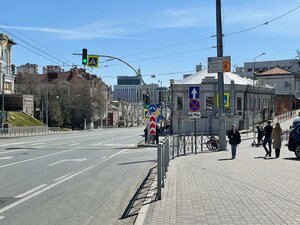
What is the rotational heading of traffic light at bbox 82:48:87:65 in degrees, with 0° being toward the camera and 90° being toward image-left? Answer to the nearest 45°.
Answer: approximately 0°

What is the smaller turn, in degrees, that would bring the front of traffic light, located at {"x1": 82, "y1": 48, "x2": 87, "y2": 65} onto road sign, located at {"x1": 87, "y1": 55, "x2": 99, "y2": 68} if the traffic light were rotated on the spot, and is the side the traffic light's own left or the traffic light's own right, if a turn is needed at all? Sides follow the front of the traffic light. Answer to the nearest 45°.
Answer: approximately 135° to the traffic light's own left

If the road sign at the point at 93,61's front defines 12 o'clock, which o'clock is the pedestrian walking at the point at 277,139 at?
The pedestrian walking is roughly at 11 o'clock from the road sign.

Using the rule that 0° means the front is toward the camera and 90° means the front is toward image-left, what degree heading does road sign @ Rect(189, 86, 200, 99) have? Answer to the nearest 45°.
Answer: approximately 0°

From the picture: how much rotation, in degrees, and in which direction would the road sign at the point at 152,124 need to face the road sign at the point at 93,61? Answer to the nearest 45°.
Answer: approximately 135° to its right

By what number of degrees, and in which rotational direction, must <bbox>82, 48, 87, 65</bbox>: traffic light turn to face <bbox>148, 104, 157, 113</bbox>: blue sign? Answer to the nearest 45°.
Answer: approximately 90° to its left
